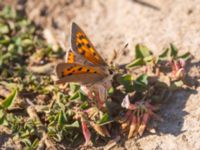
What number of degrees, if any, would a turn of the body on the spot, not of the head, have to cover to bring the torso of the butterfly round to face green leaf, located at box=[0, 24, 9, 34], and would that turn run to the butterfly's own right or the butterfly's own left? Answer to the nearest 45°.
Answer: approximately 135° to the butterfly's own left

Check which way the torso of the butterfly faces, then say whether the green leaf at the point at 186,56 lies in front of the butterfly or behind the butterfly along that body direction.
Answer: in front

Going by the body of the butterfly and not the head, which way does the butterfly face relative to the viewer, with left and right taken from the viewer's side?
facing to the right of the viewer

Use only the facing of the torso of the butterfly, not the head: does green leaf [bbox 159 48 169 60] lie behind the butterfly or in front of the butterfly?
in front
